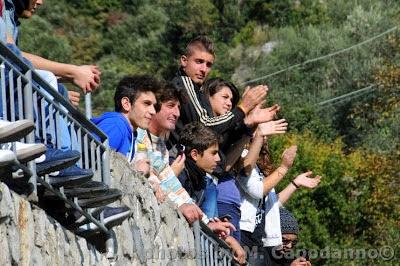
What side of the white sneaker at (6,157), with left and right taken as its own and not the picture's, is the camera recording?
right

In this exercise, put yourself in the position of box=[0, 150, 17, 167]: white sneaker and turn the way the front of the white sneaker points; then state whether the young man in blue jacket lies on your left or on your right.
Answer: on your left
